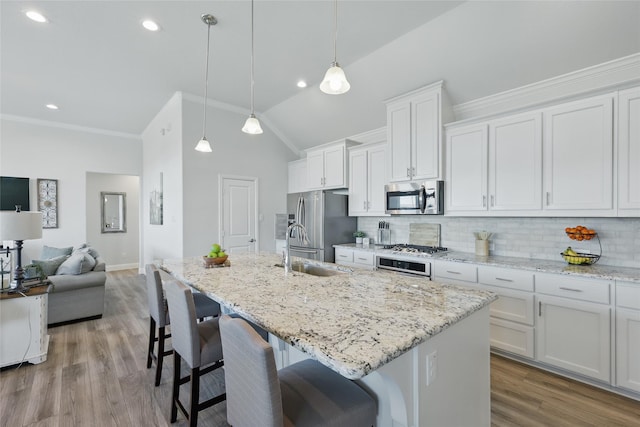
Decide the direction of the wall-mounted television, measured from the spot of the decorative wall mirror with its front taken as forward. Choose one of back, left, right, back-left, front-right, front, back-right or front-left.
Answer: front-right

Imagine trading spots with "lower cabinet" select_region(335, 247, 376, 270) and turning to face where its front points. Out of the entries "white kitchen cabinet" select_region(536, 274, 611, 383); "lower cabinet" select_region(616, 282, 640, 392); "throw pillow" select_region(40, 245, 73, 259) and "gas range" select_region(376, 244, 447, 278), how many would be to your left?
3

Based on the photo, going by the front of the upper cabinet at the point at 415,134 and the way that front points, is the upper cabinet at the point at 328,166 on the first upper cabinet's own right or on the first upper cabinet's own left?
on the first upper cabinet's own right

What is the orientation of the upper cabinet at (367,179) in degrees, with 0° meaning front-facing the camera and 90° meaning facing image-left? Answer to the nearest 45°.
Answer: approximately 45°

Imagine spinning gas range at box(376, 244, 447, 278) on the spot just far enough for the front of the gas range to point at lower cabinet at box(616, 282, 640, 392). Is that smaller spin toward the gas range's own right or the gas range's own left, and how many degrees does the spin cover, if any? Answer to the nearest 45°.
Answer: approximately 90° to the gas range's own left

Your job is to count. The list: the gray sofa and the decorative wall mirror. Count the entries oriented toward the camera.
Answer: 1

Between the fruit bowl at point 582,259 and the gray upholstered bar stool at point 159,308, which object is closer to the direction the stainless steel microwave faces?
the gray upholstered bar stool

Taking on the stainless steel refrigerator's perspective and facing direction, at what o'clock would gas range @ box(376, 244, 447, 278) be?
The gas range is roughly at 9 o'clock from the stainless steel refrigerator.

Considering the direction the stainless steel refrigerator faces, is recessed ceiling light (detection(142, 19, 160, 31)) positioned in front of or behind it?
in front
